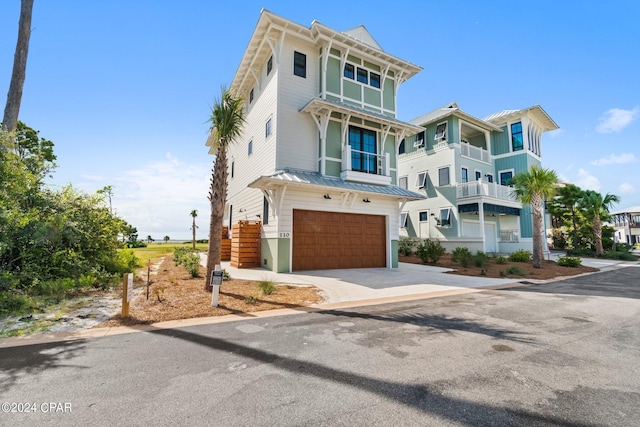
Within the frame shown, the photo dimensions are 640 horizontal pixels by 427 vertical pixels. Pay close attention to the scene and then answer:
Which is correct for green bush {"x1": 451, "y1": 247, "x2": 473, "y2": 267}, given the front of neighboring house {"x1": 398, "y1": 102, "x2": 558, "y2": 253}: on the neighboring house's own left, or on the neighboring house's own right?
on the neighboring house's own right

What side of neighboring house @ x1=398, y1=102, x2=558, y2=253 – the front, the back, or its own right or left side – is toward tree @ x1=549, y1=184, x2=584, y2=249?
left

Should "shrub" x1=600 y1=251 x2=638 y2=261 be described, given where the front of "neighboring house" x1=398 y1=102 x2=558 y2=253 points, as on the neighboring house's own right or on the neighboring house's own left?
on the neighboring house's own left

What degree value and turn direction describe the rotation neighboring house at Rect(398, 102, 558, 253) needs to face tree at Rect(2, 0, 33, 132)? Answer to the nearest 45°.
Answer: approximately 90° to its right

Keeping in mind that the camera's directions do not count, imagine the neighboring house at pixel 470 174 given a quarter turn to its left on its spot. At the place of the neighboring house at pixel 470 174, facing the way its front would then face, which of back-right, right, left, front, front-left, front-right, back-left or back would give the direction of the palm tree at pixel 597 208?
front

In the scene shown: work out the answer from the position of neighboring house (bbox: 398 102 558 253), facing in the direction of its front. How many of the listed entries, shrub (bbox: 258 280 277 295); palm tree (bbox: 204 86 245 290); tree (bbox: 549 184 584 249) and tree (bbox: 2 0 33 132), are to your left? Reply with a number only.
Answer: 1

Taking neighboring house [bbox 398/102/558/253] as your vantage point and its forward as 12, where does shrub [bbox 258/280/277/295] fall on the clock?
The shrub is roughly at 2 o'clock from the neighboring house.

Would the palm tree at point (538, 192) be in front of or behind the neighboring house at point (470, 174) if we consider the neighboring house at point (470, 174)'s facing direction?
in front

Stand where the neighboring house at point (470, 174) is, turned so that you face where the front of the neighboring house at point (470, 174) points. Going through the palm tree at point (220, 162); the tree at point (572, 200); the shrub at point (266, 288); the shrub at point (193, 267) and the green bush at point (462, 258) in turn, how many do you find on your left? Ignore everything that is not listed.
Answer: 1
